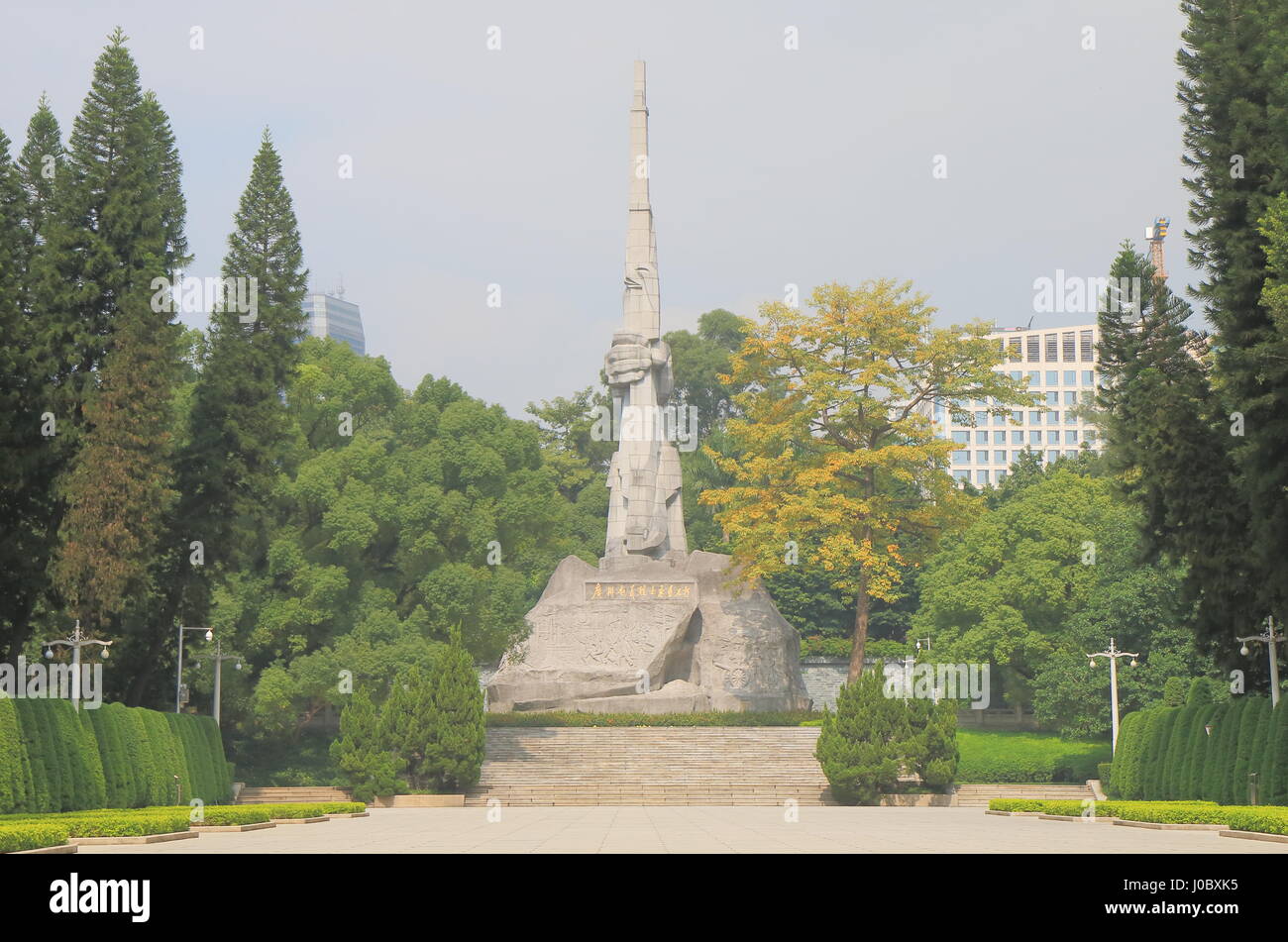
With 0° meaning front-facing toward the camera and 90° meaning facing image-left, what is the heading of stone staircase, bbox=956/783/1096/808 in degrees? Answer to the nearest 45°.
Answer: approximately 0°

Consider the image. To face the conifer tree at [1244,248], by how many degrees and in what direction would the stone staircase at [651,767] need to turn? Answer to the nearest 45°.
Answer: approximately 45° to its left

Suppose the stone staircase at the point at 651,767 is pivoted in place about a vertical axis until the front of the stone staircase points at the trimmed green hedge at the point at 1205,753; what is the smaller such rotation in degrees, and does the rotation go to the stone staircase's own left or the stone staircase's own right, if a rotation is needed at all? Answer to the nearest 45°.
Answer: approximately 45° to the stone staircase's own left

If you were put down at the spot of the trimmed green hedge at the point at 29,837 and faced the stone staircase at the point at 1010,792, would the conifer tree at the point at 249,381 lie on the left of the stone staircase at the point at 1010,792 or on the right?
left

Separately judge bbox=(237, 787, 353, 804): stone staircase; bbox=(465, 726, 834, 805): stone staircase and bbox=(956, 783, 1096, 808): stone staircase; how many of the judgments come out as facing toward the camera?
3

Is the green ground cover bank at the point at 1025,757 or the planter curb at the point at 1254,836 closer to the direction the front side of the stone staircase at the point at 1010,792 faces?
the planter curb

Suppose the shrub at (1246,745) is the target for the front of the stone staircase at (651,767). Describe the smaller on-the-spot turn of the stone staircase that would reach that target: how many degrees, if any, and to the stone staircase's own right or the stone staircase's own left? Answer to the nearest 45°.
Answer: approximately 45° to the stone staircase's own left
